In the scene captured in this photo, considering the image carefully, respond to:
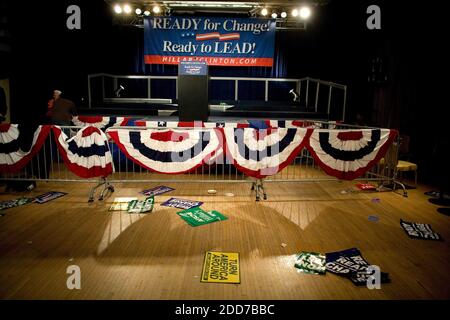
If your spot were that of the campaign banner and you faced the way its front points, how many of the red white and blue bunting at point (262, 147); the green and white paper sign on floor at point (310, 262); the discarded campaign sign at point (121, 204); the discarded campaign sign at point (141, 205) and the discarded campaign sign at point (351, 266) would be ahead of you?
5

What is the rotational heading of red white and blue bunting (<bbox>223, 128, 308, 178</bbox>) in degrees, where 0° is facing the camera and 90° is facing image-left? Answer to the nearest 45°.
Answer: approximately 0°

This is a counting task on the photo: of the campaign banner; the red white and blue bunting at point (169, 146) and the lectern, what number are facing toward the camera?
3

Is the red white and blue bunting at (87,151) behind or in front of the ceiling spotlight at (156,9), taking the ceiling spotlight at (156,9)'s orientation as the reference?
in front

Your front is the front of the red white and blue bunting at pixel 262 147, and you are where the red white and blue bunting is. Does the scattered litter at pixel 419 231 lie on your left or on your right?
on your left

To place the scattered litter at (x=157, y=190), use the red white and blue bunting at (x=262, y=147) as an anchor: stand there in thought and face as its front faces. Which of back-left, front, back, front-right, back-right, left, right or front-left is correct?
right

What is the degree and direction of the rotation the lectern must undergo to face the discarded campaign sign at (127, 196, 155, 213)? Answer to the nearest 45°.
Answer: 0° — it already faces it

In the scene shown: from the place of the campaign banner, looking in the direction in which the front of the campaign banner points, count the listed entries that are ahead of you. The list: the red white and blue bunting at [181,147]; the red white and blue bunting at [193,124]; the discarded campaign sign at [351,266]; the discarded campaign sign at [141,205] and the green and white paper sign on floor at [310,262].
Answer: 5

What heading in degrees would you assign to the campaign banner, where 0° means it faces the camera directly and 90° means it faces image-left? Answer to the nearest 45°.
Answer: approximately 0°
